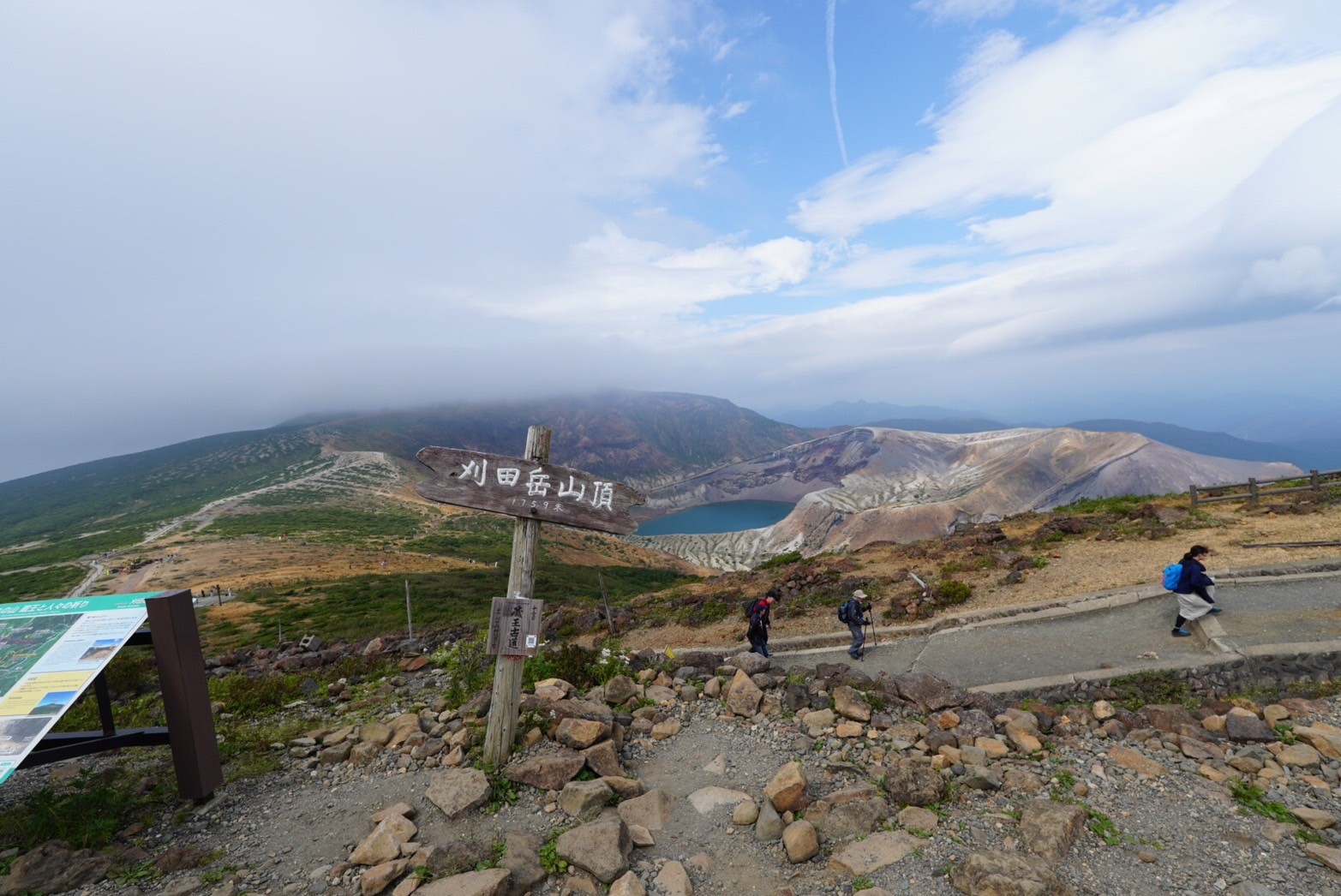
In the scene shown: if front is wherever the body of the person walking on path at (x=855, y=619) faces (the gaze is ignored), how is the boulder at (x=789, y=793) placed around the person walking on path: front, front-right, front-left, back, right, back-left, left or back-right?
right

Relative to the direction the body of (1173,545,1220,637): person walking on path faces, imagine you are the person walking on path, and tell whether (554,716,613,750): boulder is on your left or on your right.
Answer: on your right

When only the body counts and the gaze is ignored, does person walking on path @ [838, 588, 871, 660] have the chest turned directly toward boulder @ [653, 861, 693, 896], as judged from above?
no

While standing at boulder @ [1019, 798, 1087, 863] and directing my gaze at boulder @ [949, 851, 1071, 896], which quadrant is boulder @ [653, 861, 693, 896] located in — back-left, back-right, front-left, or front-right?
front-right

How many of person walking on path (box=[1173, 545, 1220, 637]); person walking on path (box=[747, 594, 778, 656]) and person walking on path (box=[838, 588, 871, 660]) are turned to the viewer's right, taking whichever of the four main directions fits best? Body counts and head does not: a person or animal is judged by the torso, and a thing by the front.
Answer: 3

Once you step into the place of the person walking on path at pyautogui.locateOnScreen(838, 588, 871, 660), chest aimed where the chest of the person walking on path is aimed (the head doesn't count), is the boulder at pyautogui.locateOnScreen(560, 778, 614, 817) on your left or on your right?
on your right

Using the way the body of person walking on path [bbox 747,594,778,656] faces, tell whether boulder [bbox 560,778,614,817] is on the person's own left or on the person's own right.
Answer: on the person's own right

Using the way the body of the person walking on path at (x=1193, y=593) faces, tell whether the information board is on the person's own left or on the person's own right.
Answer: on the person's own right

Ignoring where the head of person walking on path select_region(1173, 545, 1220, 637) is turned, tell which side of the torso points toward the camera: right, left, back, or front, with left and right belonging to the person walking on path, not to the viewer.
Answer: right

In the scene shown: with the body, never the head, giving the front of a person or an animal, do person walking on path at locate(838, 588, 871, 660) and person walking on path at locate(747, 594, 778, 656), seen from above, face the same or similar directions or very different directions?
same or similar directions

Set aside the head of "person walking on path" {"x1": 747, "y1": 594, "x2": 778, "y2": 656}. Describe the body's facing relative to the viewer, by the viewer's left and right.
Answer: facing to the right of the viewer

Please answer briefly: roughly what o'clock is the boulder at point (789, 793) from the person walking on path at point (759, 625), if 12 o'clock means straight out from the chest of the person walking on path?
The boulder is roughly at 3 o'clock from the person walking on path.

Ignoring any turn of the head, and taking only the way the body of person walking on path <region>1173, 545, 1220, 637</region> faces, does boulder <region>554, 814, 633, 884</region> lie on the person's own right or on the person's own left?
on the person's own right

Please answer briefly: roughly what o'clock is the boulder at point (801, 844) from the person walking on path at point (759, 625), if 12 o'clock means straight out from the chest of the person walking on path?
The boulder is roughly at 3 o'clock from the person walking on path.

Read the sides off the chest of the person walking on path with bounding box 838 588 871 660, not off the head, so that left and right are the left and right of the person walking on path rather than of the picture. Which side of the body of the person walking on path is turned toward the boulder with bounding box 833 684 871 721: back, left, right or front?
right

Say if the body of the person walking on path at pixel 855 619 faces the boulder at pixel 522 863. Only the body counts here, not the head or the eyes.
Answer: no

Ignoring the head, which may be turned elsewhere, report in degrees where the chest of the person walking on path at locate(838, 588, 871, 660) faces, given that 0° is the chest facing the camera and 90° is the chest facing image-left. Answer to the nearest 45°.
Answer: approximately 270°
